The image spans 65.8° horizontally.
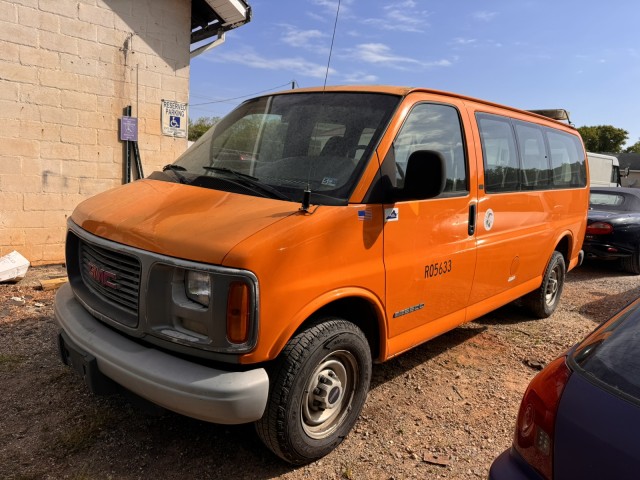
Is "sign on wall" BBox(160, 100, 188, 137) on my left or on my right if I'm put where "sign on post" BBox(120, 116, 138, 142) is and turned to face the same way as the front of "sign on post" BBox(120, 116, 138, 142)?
on my left

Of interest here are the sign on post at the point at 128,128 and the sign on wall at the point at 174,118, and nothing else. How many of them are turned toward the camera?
2

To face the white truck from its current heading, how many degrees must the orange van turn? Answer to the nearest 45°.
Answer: approximately 180°

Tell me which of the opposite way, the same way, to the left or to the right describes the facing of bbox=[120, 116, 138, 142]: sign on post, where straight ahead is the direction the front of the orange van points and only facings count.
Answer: to the left

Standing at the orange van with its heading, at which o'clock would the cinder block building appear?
The cinder block building is roughly at 3 o'clock from the orange van.

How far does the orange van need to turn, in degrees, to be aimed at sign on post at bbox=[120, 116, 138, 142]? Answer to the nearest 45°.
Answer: approximately 90° to its right

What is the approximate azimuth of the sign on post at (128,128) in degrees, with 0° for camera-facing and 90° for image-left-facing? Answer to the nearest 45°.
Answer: approximately 0°

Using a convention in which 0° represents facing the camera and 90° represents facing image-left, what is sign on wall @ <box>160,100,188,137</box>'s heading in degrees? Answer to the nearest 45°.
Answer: approximately 0°

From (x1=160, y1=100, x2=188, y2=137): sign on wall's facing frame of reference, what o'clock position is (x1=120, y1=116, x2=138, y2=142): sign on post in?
(x1=120, y1=116, x2=138, y2=142): sign on post is roughly at 2 o'clock from (x1=160, y1=100, x2=188, y2=137): sign on wall.
